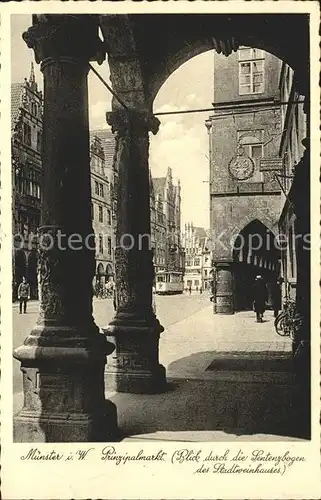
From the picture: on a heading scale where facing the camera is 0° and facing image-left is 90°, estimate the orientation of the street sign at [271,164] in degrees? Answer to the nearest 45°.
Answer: approximately 0°
